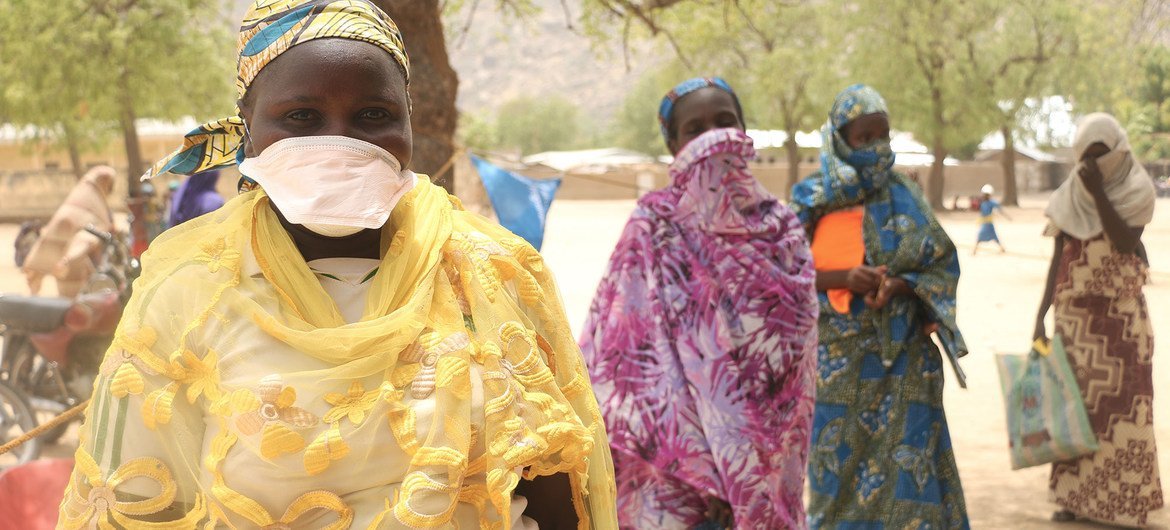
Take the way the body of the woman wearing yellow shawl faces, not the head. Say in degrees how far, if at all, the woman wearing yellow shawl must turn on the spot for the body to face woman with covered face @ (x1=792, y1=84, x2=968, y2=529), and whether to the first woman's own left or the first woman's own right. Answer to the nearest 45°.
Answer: approximately 135° to the first woman's own left

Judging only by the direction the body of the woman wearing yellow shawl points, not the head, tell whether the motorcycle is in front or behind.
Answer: behind

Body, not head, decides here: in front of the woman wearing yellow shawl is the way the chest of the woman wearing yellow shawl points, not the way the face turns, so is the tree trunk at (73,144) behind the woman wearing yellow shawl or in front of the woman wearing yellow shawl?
behind

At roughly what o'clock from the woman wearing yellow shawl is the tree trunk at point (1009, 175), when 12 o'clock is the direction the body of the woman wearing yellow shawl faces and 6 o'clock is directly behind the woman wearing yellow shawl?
The tree trunk is roughly at 7 o'clock from the woman wearing yellow shawl.

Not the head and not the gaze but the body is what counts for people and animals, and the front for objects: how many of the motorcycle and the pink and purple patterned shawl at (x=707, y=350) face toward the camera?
1

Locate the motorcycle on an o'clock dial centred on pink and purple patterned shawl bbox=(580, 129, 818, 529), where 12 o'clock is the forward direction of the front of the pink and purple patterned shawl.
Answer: The motorcycle is roughly at 4 o'clock from the pink and purple patterned shawl.
